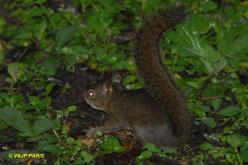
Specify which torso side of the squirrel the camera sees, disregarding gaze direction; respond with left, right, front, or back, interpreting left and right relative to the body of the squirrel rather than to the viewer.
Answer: left
